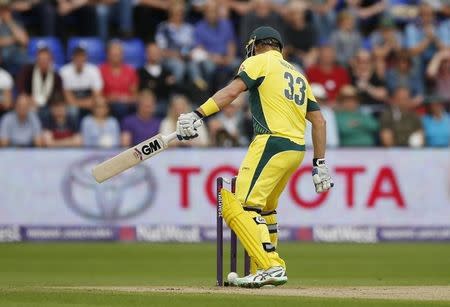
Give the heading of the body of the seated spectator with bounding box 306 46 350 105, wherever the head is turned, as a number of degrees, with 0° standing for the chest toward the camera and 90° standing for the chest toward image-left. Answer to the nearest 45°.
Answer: approximately 0°

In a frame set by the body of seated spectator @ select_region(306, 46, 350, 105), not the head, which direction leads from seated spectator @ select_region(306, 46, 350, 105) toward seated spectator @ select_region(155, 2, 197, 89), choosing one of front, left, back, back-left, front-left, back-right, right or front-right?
right

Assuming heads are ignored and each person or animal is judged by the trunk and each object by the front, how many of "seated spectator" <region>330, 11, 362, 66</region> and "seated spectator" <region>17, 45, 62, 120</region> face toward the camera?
2

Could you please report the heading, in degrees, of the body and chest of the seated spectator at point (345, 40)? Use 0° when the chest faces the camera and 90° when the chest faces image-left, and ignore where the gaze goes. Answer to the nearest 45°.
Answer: approximately 0°

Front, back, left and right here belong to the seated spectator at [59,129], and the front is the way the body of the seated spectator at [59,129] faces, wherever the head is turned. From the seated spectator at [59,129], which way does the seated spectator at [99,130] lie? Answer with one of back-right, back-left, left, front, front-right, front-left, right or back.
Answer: left

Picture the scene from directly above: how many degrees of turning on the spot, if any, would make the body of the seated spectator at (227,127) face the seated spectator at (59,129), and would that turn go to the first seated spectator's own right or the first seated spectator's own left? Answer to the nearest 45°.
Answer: approximately 90° to the first seated spectator's own right

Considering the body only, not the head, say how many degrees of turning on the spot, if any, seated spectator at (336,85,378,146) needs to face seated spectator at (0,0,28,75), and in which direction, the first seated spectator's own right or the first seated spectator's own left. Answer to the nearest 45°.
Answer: approximately 90° to the first seated spectator's own right

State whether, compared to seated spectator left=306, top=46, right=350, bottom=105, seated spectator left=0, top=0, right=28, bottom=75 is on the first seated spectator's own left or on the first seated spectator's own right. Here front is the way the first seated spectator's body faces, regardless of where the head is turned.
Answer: on the first seated spectator's own right
